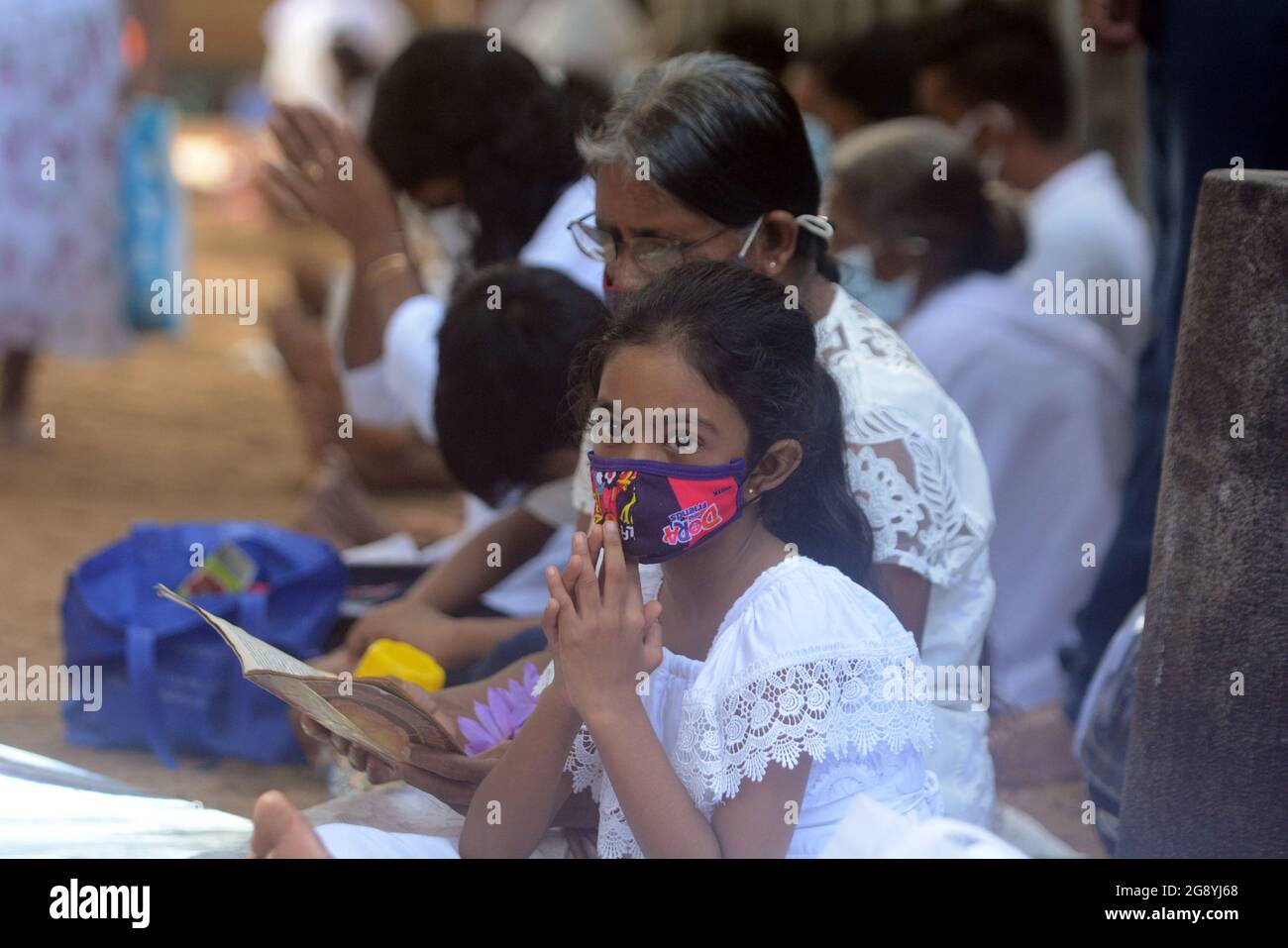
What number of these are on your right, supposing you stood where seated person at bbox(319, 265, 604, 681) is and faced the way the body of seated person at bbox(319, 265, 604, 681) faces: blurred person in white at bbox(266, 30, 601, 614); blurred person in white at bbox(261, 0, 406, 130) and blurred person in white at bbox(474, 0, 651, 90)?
3

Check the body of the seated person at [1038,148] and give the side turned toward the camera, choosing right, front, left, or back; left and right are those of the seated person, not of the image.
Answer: left

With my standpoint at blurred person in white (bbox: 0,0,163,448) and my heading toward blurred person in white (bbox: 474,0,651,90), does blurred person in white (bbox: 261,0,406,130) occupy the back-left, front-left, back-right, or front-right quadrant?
front-left

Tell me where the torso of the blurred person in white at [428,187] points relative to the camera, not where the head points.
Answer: to the viewer's left

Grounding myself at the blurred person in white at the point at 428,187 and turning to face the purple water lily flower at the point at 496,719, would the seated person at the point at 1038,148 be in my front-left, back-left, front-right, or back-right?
back-left

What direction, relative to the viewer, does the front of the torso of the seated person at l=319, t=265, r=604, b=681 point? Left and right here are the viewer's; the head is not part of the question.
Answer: facing to the left of the viewer

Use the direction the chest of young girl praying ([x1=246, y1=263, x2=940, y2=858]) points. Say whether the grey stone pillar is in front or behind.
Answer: behind

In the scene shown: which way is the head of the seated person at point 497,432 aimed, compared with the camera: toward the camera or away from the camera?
away from the camera

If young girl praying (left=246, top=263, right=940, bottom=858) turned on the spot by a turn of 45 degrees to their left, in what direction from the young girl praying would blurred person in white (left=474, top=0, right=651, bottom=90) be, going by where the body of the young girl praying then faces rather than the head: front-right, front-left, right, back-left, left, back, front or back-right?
back

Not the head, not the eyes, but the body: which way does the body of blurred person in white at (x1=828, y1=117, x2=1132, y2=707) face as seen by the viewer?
to the viewer's left

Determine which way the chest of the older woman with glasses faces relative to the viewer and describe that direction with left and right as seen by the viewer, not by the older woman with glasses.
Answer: facing to the left of the viewer

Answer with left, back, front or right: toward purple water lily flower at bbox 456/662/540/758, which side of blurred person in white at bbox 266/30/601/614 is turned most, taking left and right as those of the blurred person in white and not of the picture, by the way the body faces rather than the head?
left

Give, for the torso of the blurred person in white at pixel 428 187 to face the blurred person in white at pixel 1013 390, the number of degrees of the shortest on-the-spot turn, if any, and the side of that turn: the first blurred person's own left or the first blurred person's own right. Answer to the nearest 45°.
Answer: approximately 180°
